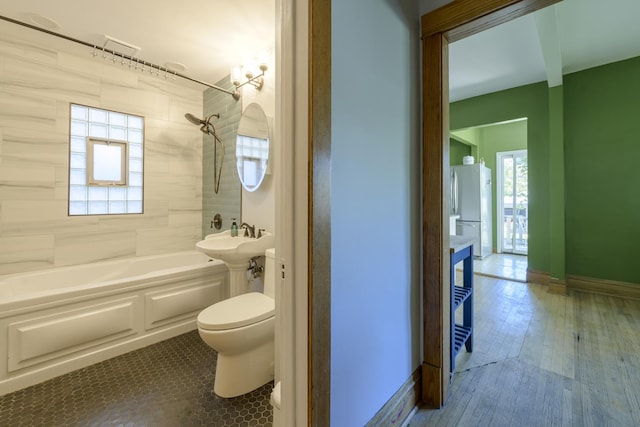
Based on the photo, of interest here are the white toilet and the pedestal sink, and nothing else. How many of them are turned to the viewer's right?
0

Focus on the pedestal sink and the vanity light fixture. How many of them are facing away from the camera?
0

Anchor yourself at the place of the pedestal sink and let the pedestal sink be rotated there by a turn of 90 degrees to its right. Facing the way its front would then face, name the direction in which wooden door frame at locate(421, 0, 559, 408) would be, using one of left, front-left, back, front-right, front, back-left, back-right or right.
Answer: back

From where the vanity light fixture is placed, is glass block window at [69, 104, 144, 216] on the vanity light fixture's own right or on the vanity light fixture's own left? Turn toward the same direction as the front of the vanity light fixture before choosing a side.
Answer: on the vanity light fixture's own right

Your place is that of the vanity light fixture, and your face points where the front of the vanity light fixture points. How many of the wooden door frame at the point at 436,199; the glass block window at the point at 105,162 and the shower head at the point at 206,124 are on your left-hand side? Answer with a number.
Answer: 1

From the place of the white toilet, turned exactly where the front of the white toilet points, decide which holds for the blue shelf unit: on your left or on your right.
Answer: on your left

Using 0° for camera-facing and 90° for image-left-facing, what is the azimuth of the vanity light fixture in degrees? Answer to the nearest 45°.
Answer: approximately 45°

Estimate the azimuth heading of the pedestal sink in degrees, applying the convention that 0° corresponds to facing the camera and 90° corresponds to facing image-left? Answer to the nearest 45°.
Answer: approximately 45°

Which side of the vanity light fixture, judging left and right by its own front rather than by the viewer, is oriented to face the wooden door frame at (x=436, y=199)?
left

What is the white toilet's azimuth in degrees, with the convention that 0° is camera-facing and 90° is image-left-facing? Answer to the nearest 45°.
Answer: approximately 45°

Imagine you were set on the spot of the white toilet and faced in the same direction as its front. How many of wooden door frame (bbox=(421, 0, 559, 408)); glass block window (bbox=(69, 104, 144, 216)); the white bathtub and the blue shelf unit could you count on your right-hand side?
2

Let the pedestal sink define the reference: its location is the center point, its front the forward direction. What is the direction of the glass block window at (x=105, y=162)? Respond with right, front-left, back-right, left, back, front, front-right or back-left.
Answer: right

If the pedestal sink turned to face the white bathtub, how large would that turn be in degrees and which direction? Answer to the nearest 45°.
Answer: approximately 45° to its right

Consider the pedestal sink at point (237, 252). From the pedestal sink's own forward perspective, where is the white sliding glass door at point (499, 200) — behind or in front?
behind
